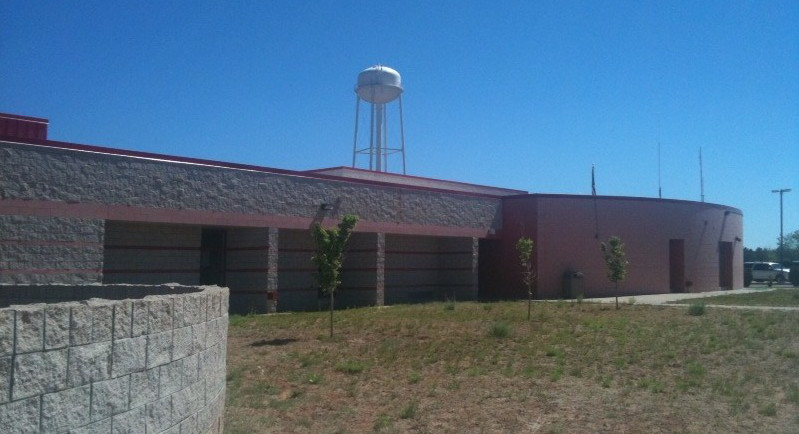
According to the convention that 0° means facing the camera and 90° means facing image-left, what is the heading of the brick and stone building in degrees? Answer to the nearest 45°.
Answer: approximately 315°

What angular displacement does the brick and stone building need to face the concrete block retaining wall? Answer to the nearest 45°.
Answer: approximately 45° to its right
